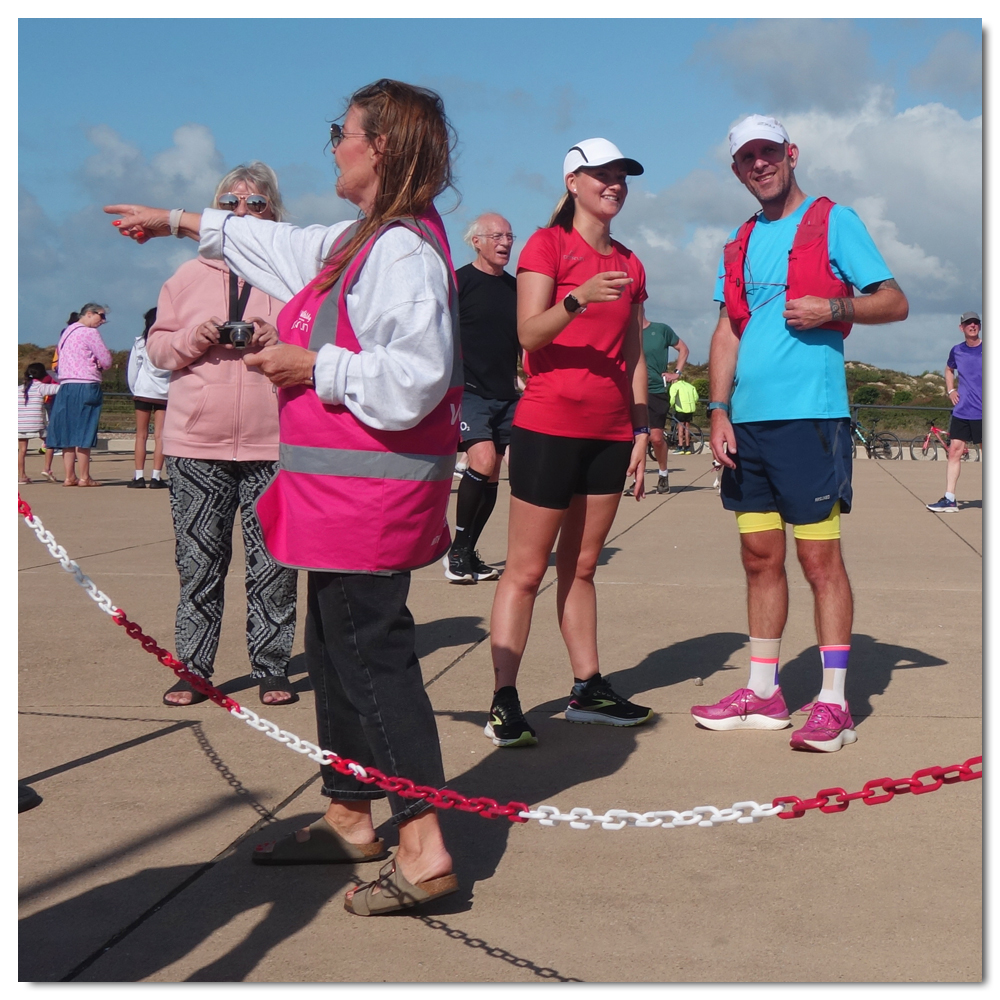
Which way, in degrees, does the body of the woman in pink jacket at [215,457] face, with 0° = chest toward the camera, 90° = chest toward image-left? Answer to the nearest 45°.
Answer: approximately 0°

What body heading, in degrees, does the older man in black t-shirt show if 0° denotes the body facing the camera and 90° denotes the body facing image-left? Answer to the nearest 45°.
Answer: approximately 315°

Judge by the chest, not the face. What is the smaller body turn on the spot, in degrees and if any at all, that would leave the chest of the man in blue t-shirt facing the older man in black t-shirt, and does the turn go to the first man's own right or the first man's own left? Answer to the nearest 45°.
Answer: approximately 90° to the first man's own right

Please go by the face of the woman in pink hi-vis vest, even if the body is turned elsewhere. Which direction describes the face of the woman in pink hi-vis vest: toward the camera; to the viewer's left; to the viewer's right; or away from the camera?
to the viewer's left

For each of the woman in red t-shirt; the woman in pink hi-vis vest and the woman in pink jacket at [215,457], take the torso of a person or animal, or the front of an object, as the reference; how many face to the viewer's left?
1

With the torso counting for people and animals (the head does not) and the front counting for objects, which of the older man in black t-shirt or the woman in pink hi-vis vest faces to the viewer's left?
the woman in pink hi-vis vest

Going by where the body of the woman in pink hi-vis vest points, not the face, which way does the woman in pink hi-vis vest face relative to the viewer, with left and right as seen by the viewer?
facing to the left of the viewer

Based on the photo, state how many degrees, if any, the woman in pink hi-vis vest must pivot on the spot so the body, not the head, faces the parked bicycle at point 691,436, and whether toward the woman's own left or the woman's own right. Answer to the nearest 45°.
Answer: approximately 90° to the woman's own right

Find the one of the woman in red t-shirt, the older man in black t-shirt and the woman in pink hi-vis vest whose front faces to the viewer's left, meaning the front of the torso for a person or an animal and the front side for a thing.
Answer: the woman in pink hi-vis vest

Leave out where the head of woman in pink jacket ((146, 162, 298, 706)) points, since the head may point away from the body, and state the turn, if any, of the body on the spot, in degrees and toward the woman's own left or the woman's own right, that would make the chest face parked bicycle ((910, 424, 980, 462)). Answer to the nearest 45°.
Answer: approximately 135° to the woman's own left

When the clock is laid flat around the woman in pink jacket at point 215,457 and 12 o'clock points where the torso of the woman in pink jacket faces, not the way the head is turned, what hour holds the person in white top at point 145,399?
The person in white top is roughly at 6 o'clock from the woman in pink jacket.

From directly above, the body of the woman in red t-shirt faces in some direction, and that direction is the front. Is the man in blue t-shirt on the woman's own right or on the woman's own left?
on the woman's own left
